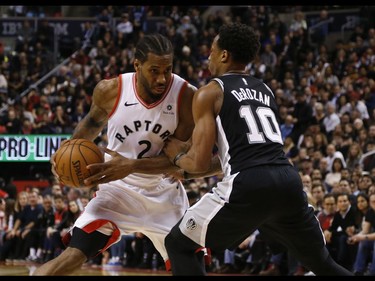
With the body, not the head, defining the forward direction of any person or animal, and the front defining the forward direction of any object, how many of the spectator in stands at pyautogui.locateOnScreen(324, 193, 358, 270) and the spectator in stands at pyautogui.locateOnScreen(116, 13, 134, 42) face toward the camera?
2

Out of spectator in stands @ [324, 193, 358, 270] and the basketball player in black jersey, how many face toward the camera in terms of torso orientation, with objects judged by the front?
1

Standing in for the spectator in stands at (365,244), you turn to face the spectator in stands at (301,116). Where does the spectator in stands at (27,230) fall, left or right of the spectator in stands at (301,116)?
left

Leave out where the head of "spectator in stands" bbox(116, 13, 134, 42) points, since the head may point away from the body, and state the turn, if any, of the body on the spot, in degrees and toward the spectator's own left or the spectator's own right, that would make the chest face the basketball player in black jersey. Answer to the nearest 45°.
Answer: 0° — they already face them

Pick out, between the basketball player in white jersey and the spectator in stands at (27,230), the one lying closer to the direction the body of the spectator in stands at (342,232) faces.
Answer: the basketball player in white jersey

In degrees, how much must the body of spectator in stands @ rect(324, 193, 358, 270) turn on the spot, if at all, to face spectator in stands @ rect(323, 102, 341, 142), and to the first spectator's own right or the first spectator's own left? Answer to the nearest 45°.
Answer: approximately 180°

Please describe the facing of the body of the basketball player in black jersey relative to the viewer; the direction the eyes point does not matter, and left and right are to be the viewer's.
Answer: facing away from the viewer and to the left of the viewer

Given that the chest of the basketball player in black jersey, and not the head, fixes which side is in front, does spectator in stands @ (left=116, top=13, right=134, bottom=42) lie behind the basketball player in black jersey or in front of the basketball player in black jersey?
in front

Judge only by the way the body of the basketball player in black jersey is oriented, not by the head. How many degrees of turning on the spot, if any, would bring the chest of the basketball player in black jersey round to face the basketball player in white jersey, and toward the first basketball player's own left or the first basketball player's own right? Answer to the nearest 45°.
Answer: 0° — they already face them

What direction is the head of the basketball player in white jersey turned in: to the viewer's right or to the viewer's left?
to the viewer's right

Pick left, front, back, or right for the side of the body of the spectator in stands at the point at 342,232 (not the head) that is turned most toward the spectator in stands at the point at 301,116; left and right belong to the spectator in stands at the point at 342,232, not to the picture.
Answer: back
